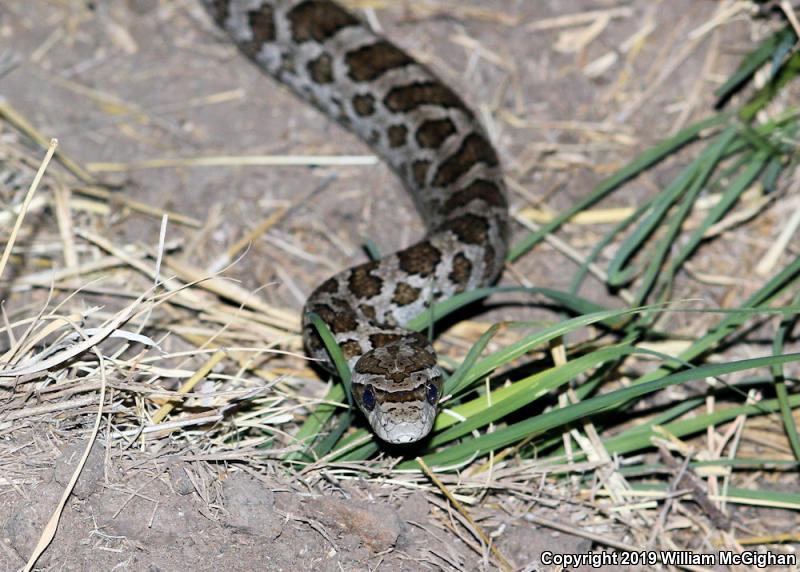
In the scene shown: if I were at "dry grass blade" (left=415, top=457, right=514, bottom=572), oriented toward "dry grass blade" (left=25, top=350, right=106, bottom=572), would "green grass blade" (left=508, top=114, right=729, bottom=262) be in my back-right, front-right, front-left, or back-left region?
back-right

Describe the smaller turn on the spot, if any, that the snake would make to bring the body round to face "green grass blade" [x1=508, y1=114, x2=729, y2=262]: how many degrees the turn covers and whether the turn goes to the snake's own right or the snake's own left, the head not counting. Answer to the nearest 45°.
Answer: approximately 90° to the snake's own left

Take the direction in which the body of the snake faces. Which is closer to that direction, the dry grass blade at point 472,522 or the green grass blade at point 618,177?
the dry grass blade

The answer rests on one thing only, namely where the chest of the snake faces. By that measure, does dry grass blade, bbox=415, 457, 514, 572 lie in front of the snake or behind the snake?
in front

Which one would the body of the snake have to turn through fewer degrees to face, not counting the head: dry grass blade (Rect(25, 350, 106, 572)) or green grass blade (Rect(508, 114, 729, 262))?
the dry grass blade

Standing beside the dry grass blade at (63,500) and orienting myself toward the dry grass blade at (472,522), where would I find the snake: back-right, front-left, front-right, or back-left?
front-left

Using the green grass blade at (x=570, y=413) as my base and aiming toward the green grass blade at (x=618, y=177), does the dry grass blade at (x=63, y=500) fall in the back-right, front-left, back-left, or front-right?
back-left

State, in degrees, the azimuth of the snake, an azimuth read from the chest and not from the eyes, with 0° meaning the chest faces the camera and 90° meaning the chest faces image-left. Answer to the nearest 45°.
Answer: approximately 0°

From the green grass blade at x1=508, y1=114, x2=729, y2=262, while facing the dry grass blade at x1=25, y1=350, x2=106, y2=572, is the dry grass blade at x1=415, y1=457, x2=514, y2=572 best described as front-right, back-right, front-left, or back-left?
front-left

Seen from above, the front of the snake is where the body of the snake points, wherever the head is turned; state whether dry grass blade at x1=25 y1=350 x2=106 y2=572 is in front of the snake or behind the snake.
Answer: in front
